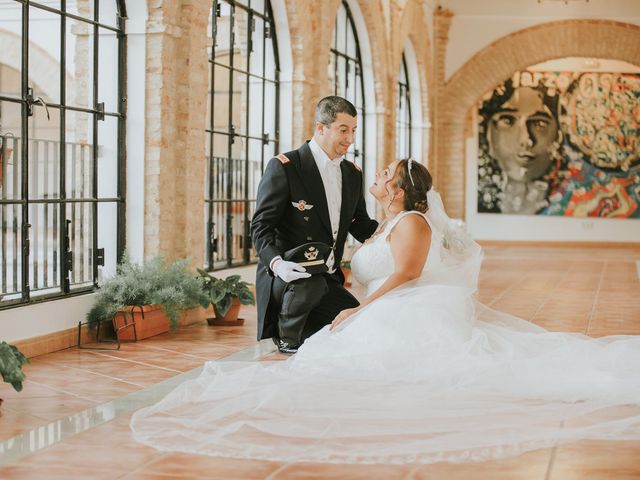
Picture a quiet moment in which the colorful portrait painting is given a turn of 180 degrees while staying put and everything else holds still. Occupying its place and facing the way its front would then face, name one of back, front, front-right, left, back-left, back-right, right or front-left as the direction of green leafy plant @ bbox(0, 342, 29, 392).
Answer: back

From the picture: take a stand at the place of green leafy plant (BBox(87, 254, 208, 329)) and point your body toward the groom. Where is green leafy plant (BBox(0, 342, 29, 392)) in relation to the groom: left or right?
right

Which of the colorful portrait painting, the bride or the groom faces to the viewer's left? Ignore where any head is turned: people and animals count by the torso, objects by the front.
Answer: the bride

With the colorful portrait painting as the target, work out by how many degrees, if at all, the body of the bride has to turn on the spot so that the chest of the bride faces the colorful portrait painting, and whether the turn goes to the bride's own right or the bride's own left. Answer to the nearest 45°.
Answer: approximately 90° to the bride's own right

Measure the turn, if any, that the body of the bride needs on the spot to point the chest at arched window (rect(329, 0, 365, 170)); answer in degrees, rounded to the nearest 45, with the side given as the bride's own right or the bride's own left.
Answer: approximately 90° to the bride's own right

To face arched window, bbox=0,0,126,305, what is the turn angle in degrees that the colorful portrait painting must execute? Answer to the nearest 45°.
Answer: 0° — it already faces it

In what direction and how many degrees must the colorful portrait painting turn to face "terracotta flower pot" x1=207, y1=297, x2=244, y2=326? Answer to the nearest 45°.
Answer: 0° — it already faces it

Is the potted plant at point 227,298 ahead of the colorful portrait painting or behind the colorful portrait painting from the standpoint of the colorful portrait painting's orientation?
ahead

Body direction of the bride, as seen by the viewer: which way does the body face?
to the viewer's left

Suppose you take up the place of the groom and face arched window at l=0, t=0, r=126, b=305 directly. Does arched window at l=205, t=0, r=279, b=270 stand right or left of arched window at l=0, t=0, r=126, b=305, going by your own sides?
right

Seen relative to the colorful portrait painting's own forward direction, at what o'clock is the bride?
The bride is roughly at 12 o'clock from the colorful portrait painting.

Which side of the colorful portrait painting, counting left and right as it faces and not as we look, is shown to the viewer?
front

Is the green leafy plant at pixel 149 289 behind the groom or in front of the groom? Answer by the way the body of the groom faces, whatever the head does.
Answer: behind

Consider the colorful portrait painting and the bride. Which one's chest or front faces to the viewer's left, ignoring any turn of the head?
the bride

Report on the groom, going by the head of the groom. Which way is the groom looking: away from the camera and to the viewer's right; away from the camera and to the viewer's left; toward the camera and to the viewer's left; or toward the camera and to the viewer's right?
toward the camera and to the viewer's right

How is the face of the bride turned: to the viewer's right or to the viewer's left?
to the viewer's left
